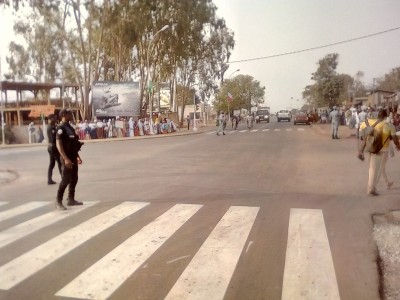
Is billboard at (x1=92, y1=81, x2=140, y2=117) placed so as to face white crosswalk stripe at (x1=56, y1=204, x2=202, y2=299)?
yes

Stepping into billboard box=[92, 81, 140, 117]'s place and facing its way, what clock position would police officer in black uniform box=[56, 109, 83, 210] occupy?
The police officer in black uniform is roughly at 12 o'clock from the billboard.

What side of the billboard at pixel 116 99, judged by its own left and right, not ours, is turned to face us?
front

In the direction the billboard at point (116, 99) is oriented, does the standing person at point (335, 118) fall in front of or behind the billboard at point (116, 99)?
in front

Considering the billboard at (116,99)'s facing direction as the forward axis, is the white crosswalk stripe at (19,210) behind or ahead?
ahead

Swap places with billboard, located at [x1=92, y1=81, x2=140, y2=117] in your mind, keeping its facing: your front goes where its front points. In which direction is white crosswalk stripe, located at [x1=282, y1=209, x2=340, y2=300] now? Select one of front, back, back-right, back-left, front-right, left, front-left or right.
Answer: front

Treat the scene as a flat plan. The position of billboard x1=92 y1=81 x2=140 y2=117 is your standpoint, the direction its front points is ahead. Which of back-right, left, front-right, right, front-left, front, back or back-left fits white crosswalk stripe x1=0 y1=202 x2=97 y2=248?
front

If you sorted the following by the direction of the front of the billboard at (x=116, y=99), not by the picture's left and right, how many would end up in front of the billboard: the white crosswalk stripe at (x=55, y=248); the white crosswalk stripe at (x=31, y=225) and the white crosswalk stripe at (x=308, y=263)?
3
